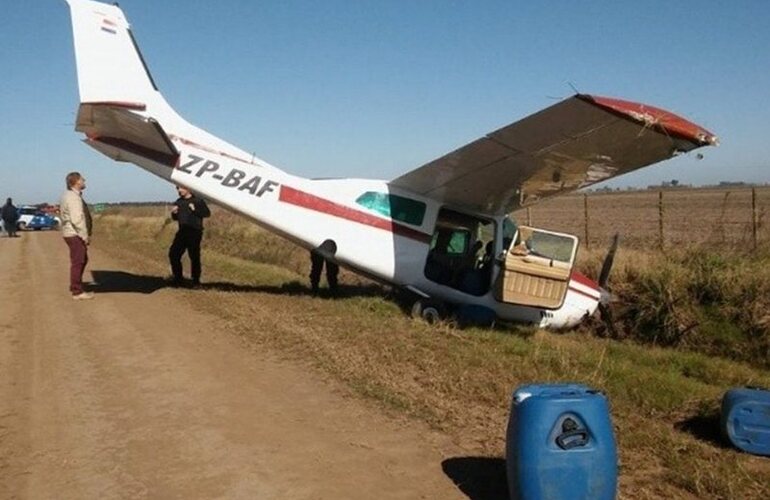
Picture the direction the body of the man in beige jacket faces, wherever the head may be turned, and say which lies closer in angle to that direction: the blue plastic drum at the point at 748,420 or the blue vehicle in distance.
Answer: the blue plastic drum

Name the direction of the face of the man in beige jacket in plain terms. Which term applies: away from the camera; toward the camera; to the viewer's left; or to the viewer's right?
to the viewer's right

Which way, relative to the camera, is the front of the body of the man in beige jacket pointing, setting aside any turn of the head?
to the viewer's right

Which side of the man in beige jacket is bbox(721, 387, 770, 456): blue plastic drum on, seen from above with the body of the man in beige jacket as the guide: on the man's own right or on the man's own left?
on the man's own right

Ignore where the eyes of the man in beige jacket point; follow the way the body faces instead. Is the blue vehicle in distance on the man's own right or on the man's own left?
on the man's own left

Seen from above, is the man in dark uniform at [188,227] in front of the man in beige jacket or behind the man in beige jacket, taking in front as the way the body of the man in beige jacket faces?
in front

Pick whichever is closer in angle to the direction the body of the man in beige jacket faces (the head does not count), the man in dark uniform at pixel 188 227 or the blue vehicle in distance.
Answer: the man in dark uniform

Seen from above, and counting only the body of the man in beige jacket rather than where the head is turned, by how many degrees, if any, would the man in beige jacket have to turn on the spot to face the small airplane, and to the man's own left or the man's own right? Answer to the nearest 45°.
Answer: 0° — they already face it
